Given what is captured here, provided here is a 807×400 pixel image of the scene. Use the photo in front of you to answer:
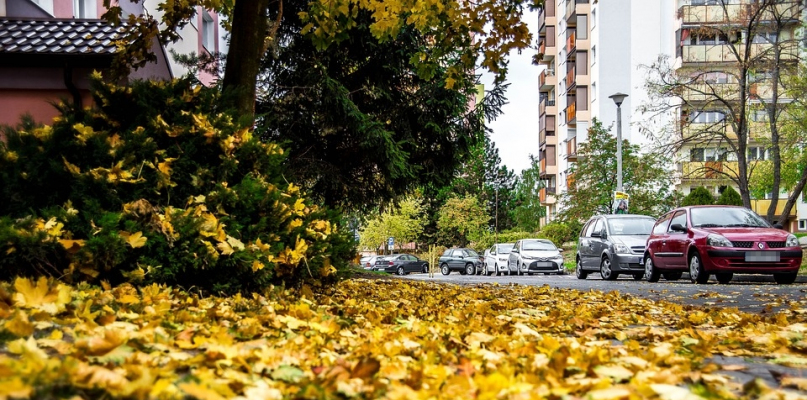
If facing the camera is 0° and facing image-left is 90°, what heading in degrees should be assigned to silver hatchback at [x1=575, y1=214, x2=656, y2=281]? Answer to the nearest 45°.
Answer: approximately 315°

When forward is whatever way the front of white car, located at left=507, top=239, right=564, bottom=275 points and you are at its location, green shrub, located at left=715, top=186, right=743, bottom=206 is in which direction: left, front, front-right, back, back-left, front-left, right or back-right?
left

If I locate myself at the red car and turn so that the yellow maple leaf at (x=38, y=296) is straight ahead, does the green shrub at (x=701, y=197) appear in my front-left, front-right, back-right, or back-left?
back-right

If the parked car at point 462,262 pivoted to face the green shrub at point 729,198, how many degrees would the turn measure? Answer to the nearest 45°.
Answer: approximately 45° to its left

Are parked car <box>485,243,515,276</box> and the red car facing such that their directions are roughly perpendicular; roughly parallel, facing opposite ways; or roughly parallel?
roughly parallel

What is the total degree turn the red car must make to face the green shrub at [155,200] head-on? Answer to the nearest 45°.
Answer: approximately 45° to its right

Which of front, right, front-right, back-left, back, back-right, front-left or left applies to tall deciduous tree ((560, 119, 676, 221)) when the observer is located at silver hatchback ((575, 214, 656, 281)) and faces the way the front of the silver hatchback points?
back-left

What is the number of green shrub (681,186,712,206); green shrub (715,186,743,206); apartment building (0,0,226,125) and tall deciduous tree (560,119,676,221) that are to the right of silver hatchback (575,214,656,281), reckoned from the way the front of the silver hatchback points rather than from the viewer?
1

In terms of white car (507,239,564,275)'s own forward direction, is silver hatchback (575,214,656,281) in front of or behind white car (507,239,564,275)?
in front

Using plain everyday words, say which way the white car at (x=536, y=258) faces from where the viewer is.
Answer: facing the viewer and to the right of the viewer

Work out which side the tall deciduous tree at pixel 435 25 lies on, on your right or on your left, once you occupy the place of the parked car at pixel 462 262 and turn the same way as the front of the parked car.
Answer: on your right

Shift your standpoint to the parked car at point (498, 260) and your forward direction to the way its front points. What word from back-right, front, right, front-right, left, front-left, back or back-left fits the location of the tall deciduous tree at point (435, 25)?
front-right
